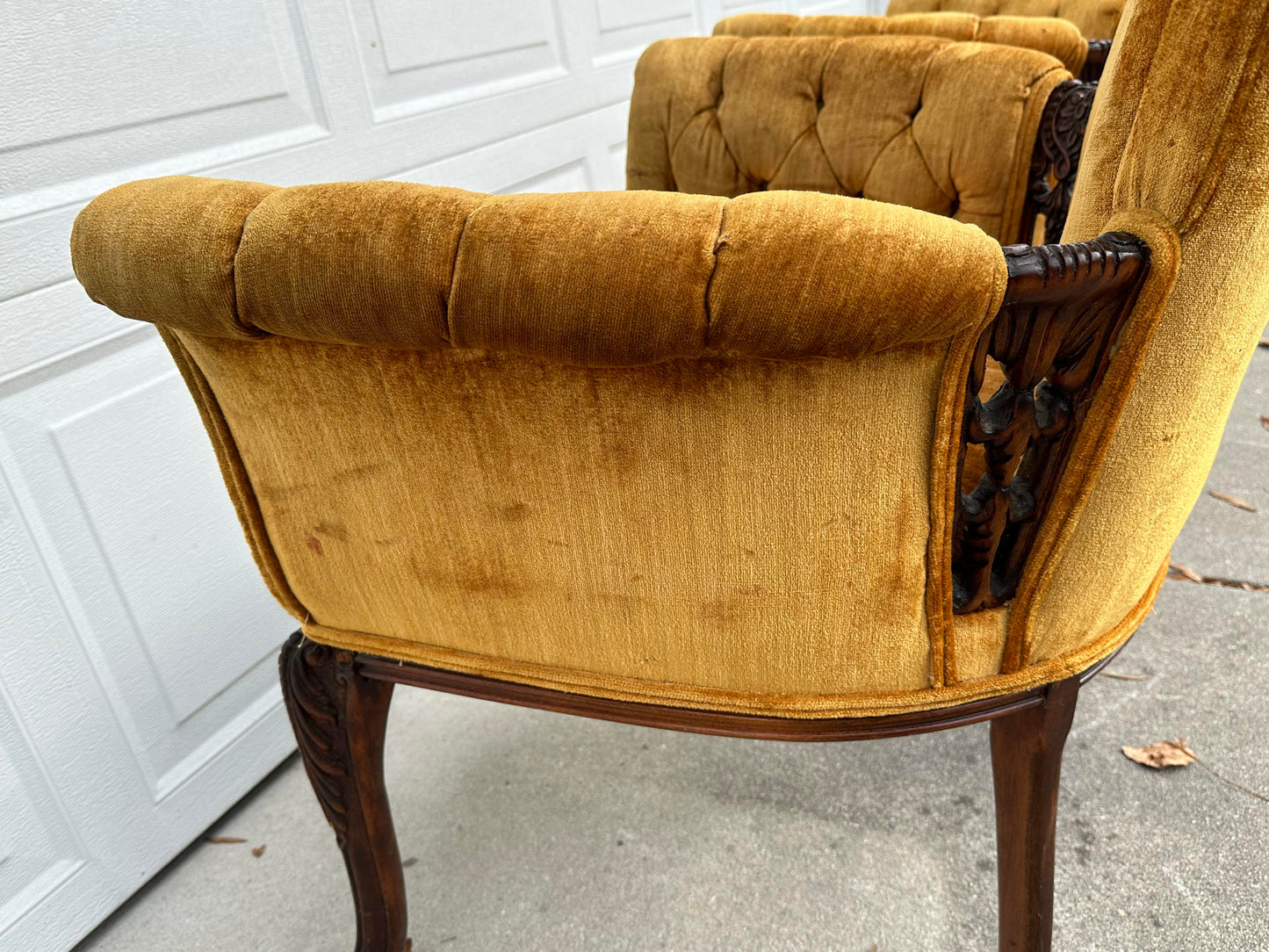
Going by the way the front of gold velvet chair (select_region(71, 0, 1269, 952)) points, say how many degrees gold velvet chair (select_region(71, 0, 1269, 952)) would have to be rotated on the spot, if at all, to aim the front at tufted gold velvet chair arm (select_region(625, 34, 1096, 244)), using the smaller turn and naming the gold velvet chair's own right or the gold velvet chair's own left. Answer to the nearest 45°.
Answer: approximately 90° to the gold velvet chair's own right

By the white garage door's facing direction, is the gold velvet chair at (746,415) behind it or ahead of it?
ahead

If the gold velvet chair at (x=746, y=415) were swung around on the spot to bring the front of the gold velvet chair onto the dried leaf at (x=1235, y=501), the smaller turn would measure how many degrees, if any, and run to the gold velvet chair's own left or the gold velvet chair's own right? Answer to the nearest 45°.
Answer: approximately 135° to the gold velvet chair's own right

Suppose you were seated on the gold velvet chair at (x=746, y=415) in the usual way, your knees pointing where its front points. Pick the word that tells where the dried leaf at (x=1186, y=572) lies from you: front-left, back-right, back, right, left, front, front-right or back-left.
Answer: back-right

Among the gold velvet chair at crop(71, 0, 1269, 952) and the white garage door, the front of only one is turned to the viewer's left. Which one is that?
the gold velvet chair

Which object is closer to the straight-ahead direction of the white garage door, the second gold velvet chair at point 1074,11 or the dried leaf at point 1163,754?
the dried leaf

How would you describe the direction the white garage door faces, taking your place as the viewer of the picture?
facing the viewer and to the right of the viewer

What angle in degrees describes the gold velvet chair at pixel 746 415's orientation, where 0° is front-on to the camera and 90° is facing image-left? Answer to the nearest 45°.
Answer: approximately 90°

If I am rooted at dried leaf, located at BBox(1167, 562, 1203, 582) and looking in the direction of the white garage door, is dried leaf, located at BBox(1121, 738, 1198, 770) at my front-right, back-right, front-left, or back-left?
front-left

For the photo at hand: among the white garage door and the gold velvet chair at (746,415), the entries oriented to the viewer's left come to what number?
1

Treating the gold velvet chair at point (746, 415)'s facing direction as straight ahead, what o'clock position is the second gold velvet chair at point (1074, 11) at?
The second gold velvet chair is roughly at 4 o'clock from the gold velvet chair.
